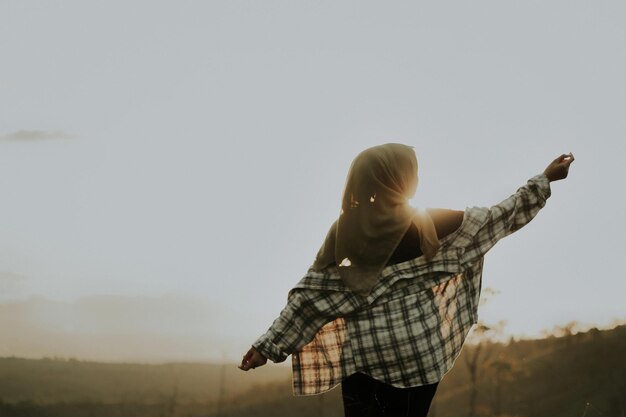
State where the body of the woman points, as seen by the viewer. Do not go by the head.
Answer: away from the camera
